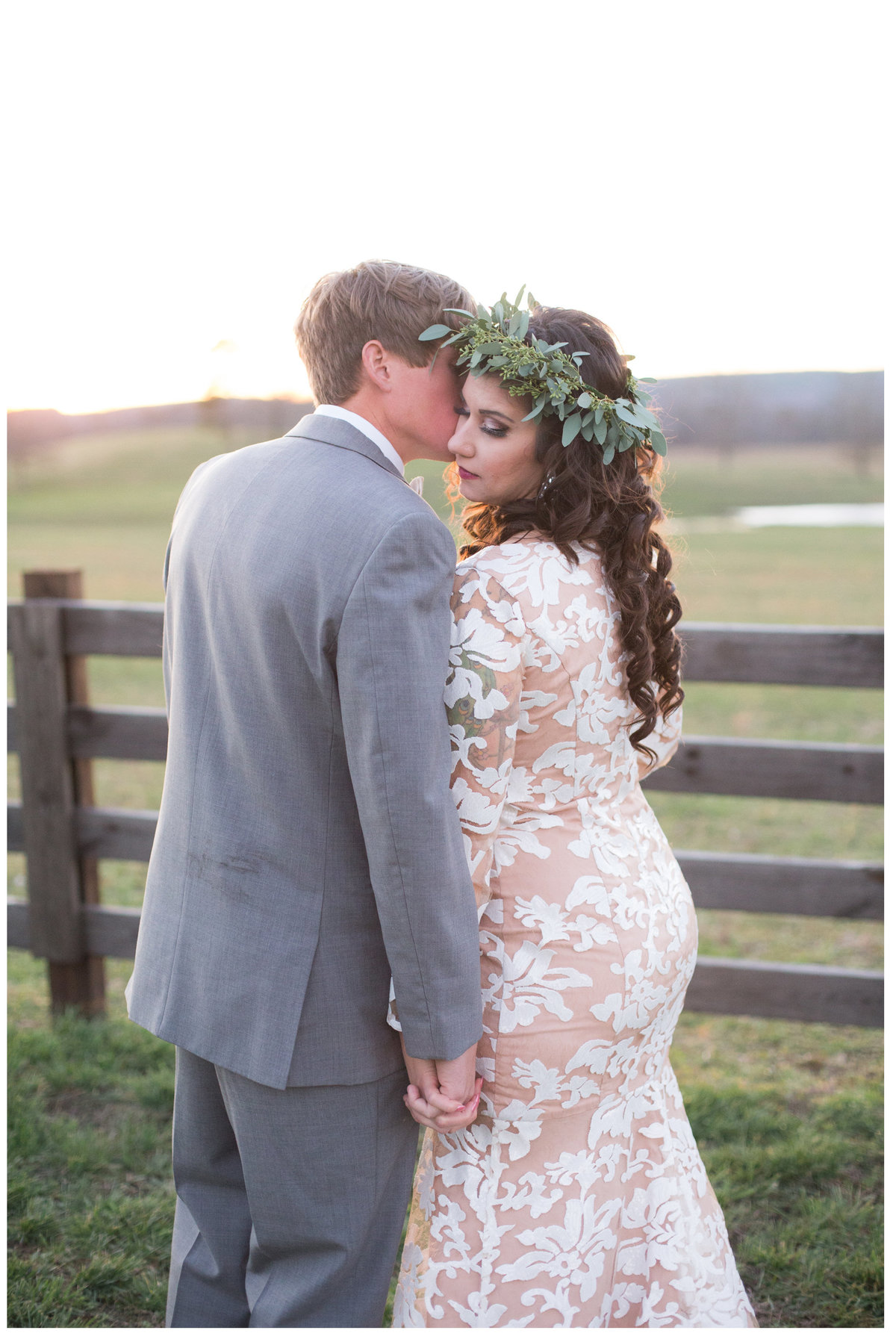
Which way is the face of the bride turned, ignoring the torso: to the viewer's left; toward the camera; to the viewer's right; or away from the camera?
to the viewer's left

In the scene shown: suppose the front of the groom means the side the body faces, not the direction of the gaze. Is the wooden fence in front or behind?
in front

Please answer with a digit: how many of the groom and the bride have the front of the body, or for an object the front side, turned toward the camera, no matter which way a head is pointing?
0

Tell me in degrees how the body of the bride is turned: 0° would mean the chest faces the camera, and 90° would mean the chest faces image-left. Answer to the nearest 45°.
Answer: approximately 135°

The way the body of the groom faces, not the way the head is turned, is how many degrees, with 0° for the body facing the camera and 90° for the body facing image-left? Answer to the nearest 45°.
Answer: approximately 225°

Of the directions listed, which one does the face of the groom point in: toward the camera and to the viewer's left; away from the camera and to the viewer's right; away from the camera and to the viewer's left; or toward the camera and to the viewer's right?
away from the camera and to the viewer's right
